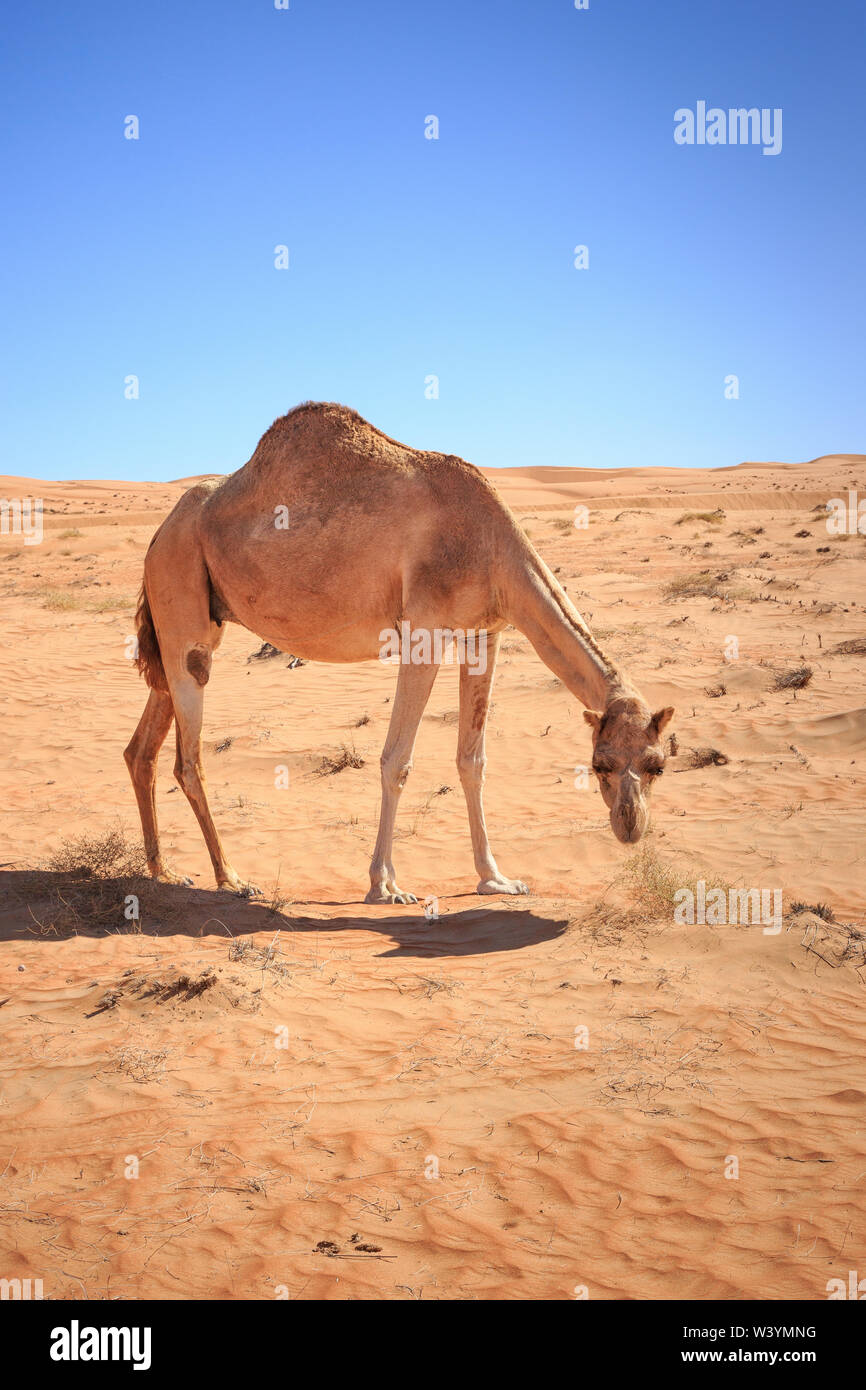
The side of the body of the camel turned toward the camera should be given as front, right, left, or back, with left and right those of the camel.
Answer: right

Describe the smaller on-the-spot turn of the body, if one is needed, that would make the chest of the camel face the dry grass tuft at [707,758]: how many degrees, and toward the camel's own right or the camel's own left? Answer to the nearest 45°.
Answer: approximately 45° to the camel's own left

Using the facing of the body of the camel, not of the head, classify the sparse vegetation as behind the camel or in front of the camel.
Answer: in front

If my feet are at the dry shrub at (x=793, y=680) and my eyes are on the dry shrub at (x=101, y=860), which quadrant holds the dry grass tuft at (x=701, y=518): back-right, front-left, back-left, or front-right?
back-right

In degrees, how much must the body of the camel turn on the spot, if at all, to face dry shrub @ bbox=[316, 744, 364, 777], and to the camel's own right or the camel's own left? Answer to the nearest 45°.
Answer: approximately 90° to the camel's own left

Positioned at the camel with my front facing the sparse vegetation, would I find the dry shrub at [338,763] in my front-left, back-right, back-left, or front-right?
back-left
